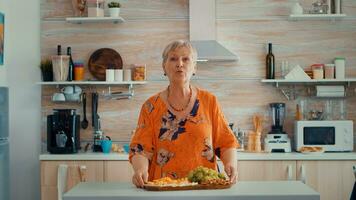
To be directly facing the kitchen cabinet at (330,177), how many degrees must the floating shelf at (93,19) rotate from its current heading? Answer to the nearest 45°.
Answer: approximately 90° to its left

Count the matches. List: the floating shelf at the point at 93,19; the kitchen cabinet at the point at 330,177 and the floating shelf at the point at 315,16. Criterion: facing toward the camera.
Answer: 3

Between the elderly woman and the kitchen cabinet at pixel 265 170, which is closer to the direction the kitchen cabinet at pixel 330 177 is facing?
the elderly woman

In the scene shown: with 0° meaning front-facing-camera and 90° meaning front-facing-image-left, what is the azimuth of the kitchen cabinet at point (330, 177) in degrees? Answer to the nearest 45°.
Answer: approximately 0°

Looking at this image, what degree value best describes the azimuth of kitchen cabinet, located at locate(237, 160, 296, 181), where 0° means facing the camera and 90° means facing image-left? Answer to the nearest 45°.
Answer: approximately 0°

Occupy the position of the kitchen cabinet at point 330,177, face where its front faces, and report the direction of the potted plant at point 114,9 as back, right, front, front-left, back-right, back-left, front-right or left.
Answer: right

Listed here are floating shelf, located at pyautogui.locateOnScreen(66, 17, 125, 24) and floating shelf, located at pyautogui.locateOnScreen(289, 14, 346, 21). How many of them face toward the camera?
2
